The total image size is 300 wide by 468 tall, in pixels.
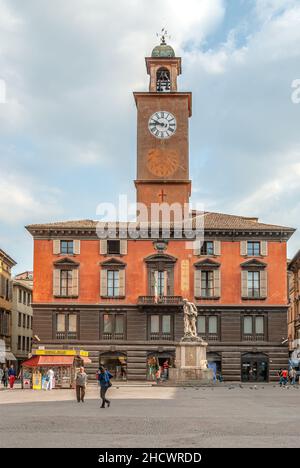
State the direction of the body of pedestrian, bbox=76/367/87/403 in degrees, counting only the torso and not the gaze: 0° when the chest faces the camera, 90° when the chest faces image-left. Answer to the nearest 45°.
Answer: approximately 0°
